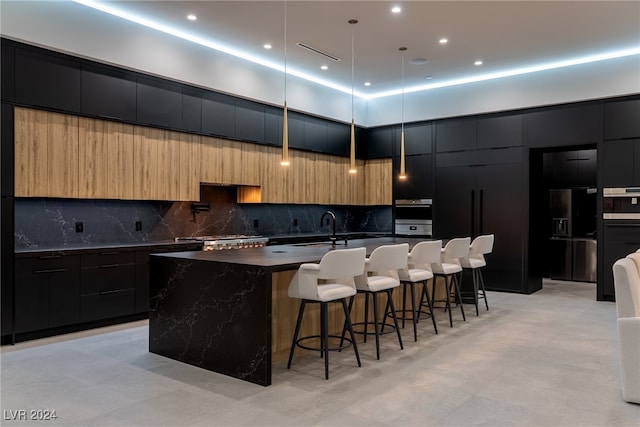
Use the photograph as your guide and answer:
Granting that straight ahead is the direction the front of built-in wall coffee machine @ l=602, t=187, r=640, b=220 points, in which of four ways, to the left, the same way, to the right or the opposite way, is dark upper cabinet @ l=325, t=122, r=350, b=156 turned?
to the left

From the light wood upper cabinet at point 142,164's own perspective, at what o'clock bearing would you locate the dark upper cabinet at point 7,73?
The dark upper cabinet is roughly at 3 o'clock from the light wood upper cabinet.

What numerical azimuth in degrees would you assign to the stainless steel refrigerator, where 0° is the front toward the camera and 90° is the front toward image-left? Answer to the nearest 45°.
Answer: approximately 0°

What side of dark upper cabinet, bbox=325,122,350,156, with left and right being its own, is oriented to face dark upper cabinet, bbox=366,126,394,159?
left

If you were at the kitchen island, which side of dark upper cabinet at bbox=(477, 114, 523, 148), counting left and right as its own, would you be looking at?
front

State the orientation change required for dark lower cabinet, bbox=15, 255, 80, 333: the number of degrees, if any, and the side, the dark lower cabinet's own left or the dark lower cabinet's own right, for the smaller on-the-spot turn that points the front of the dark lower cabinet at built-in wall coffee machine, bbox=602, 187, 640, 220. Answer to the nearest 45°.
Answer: approximately 45° to the dark lower cabinet's own left

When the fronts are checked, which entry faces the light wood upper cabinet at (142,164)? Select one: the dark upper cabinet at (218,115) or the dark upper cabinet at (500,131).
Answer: the dark upper cabinet at (500,131)

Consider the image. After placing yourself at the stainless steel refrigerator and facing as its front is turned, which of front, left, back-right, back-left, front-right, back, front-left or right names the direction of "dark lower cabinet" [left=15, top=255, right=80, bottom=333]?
front-right

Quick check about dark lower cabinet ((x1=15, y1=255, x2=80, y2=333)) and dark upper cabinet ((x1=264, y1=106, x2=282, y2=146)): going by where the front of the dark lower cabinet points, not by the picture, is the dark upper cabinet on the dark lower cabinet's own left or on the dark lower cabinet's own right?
on the dark lower cabinet's own left

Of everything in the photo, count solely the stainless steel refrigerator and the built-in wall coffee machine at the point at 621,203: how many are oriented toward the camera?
2

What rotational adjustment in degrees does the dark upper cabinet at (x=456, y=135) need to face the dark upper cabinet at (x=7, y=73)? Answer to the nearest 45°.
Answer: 0° — it already faces it

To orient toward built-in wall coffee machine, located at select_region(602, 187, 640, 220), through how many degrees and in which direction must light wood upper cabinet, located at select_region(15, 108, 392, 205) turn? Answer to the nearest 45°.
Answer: approximately 45° to its left
